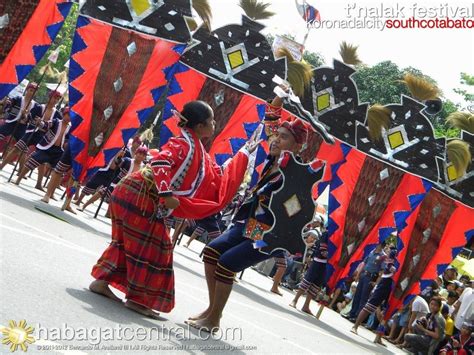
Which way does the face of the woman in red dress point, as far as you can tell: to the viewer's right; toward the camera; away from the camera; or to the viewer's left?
to the viewer's right

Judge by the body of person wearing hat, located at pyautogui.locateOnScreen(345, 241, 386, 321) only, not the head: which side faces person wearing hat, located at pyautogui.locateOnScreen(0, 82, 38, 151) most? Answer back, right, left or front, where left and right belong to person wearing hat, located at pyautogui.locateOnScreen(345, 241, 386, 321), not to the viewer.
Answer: right

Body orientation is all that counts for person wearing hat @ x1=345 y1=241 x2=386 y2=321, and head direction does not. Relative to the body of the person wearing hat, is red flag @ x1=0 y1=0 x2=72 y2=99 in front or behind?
in front

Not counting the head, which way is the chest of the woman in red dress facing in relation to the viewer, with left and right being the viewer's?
facing to the right of the viewer

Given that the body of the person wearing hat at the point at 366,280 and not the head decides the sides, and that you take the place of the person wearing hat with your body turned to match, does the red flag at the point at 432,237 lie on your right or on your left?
on your left

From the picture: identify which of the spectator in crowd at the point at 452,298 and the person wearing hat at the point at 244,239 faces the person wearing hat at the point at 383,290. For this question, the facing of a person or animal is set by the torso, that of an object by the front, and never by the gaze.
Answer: the spectator in crowd

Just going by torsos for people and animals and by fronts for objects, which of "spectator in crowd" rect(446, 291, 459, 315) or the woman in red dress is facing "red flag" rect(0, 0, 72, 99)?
the spectator in crowd

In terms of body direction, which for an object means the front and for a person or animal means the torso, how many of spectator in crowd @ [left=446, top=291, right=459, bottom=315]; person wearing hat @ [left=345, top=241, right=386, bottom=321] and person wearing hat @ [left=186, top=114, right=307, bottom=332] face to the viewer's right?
0

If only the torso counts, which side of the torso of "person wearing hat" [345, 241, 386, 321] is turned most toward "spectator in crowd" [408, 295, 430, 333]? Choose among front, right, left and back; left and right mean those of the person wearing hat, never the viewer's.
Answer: left

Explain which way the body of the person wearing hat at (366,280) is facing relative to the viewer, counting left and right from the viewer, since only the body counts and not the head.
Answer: facing the viewer and to the left of the viewer

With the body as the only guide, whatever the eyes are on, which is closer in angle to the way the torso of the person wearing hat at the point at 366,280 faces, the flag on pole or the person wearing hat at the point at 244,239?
the person wearing hat

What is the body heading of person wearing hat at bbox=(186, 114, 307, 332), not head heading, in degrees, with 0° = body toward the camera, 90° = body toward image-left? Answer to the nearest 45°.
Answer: approximately 45°

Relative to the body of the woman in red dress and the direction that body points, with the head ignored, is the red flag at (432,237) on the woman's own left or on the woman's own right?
on the woman's own left
